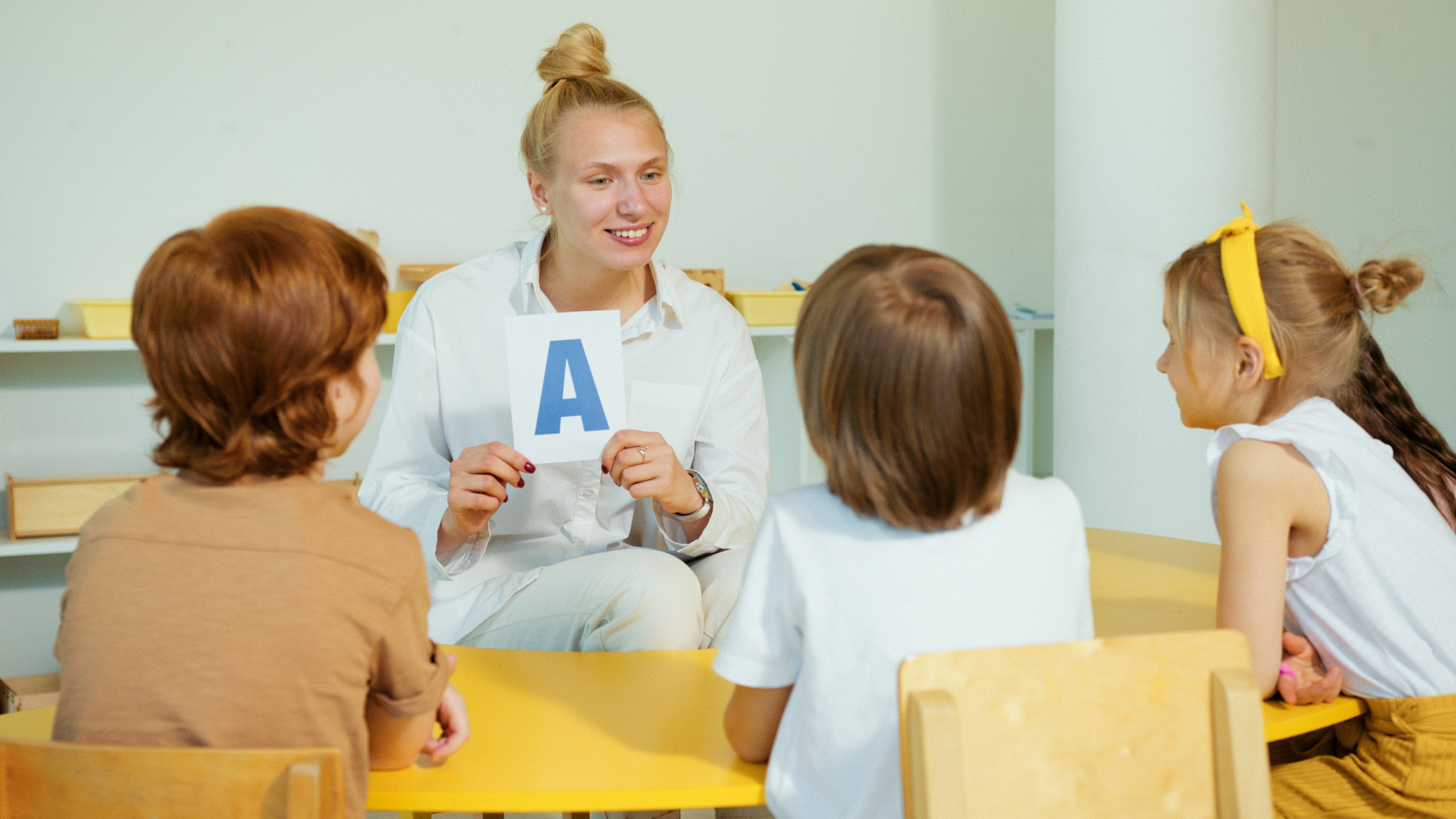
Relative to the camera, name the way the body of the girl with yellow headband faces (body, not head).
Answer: to the viewer's left

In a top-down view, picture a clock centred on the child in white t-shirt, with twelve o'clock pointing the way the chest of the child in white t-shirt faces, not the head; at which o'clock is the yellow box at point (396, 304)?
The yellow box is roughly at 11 o'clock from the child in white t-shirt.

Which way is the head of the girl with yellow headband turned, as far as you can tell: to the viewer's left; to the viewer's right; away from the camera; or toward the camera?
to the viewer's left

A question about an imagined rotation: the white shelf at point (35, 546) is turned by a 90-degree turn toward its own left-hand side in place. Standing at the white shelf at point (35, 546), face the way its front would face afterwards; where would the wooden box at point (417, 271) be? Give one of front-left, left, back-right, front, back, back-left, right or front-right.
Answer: front

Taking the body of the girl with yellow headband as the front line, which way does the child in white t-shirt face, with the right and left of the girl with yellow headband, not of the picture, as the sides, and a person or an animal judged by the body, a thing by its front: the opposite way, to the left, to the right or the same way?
to the right

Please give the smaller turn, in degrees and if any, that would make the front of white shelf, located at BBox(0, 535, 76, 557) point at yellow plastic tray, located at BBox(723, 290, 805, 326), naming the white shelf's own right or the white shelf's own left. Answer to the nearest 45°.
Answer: approximately 90° to the white shelf's own left

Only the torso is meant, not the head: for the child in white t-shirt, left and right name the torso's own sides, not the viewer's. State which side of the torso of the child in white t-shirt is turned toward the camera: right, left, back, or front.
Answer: back
